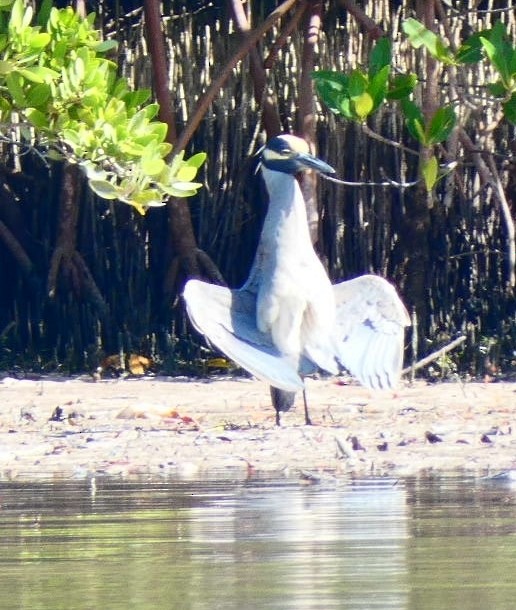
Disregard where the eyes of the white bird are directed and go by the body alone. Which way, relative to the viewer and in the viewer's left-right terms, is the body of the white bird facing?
facing the viewer and to the right of the viewer
